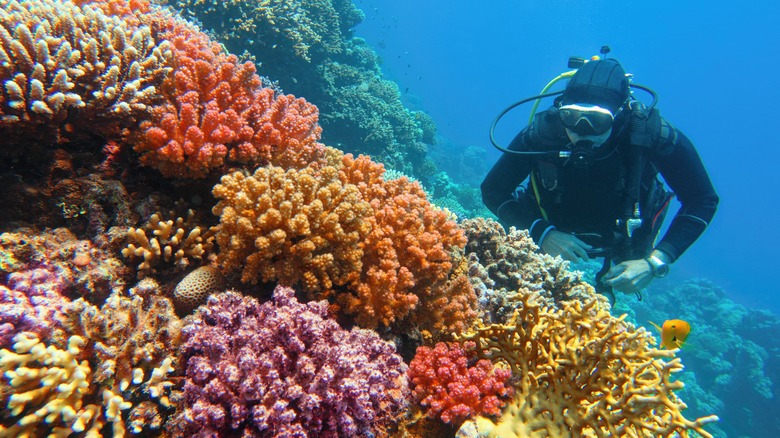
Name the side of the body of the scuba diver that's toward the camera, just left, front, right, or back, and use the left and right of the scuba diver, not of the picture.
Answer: front

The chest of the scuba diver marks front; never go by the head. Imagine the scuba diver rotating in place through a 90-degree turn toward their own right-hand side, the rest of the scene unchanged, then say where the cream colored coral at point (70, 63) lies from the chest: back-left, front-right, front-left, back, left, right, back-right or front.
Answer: front-left

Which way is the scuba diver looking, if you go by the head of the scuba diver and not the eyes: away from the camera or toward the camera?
toward the camera

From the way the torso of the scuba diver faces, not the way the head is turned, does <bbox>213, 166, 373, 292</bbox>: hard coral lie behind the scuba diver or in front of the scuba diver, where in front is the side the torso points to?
in front
